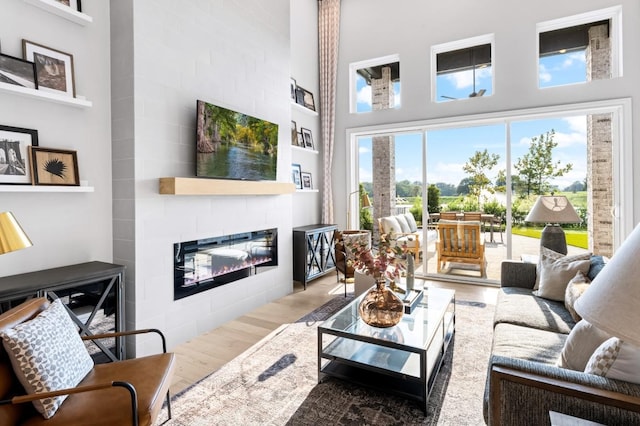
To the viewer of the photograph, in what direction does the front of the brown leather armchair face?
facing to the right of the viewer

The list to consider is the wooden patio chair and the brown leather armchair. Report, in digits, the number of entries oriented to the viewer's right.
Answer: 1

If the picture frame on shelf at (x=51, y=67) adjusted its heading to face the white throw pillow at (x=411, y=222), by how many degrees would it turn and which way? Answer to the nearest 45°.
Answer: approximately 45° to its left

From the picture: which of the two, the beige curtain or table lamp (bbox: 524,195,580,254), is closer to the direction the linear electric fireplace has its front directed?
the table lamp

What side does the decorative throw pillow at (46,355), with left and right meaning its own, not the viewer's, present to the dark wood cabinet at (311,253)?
left

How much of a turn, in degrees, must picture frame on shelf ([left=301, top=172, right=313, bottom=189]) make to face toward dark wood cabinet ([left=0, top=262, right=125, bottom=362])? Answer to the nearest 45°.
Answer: approximately 90° to its right

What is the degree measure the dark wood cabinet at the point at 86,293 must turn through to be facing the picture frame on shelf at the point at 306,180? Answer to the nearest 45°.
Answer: approximately 90° to its left
